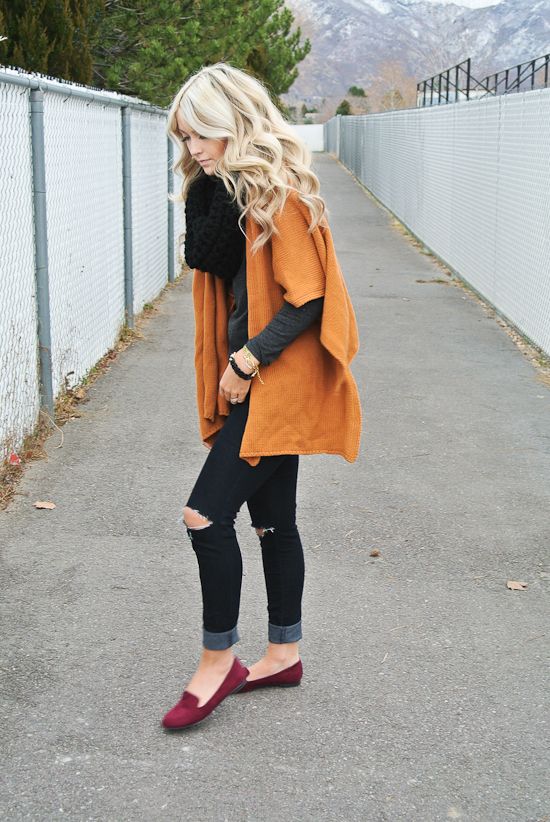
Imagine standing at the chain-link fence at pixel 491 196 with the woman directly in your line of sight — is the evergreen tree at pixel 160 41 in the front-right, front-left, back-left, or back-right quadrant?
back-right

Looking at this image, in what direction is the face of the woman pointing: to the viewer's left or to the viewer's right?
to the viewer's left

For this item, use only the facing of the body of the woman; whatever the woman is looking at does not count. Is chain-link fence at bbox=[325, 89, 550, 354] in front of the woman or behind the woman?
behind

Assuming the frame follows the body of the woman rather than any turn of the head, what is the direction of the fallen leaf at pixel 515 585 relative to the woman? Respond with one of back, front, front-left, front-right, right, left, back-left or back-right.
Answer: back

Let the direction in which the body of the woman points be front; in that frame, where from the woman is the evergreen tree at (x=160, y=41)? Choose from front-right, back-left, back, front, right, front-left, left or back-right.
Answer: back-right

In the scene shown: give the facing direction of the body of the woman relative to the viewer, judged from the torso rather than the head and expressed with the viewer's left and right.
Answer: facing the viewer and to the left of the viewer
